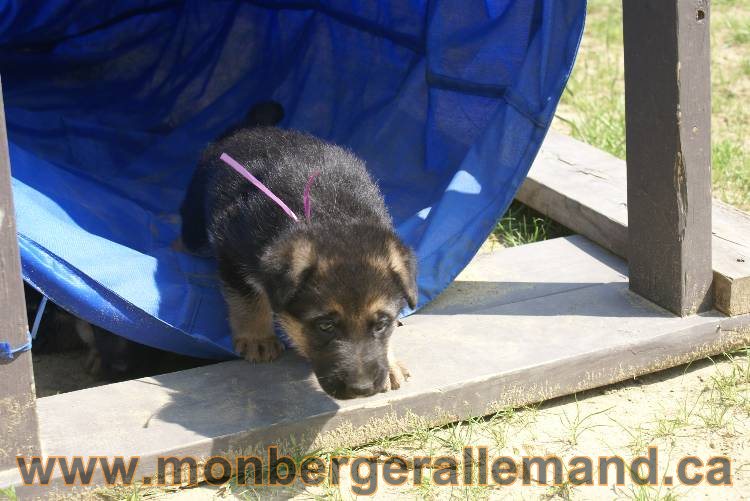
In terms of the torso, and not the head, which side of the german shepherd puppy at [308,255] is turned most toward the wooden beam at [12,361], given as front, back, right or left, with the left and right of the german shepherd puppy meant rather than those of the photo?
right

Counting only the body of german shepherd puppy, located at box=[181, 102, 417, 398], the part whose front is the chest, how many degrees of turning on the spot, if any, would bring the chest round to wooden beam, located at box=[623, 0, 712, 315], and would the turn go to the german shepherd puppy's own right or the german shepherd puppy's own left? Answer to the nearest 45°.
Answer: approximately 45° to the german shepherd puppy's own left

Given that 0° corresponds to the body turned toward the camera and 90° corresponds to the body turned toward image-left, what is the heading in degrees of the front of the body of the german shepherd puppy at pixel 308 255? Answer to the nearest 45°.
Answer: approximately 315°

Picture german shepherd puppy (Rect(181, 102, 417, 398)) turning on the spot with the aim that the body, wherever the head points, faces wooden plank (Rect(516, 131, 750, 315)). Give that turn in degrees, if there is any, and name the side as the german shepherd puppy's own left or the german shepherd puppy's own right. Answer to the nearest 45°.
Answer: approximately 90° to the german shepherd puppy's own left
